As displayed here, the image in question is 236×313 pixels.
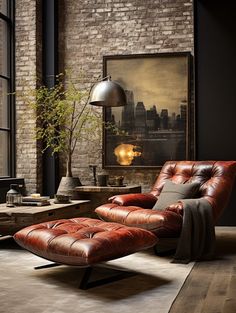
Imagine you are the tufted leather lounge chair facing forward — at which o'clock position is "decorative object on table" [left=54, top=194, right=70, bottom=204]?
The decorative object on table is roughly at 2 o'clock from the tufted leather lounge chair.

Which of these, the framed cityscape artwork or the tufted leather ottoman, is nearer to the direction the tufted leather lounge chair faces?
the tufted leather ottoman

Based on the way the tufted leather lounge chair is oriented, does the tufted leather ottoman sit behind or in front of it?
in front

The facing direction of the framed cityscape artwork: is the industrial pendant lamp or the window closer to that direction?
the industrial pendant lamp

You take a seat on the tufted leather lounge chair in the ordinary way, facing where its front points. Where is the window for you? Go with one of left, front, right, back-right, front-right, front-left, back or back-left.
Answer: right

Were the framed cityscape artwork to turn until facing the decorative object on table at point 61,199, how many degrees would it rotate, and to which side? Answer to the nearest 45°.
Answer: approximately 45° to its right

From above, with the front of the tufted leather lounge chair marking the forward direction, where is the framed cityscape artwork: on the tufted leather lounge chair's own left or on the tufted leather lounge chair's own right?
on the tufted leather lounge chair's own right

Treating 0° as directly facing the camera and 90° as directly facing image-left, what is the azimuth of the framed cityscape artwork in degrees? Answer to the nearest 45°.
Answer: approximately 0°

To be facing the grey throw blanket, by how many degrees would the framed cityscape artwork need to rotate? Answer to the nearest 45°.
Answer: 0° — it already faces it

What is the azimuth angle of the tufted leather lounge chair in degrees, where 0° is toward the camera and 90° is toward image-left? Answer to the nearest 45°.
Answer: approximately 45°

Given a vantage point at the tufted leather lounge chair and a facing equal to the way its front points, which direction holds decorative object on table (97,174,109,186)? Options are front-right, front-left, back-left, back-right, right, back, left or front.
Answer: right

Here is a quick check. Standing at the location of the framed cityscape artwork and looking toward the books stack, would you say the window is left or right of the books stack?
right

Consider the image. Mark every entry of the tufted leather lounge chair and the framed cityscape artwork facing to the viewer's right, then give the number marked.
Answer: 0
